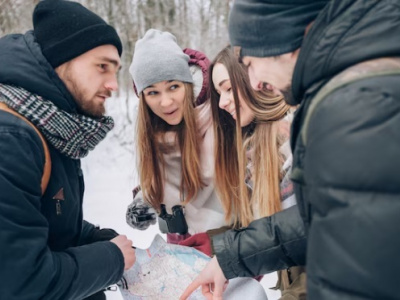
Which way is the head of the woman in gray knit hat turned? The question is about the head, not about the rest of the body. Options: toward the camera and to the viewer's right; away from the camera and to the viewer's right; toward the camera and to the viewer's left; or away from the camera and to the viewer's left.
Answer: toward the camera and to the viewer's right

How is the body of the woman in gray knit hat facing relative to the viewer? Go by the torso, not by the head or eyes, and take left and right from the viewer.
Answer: facing the viewer and to the left of the viewer

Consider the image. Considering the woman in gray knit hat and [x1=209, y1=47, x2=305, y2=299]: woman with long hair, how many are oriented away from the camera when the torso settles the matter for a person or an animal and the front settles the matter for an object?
0

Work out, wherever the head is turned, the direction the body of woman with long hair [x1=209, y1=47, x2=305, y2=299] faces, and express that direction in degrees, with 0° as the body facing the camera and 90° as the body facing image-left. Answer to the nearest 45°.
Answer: approximately 45°
